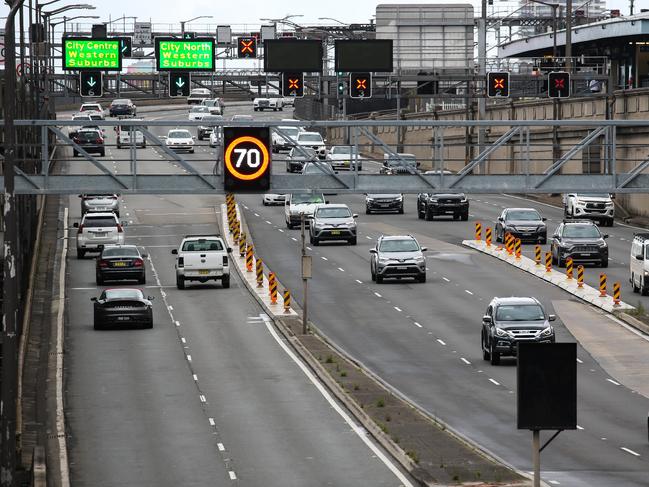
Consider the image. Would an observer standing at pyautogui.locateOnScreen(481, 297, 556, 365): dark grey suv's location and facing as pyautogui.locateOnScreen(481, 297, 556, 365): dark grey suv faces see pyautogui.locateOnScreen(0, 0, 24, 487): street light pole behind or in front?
in front

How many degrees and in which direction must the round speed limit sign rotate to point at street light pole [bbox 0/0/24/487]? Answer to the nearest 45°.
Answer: approximately 45° to its right

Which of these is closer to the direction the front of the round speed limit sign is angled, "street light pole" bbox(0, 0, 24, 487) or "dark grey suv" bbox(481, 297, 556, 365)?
the street light pole

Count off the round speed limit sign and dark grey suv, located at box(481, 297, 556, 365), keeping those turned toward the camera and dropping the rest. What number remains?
2

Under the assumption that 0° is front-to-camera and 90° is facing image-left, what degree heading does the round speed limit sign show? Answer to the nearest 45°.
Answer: approximately 0°
